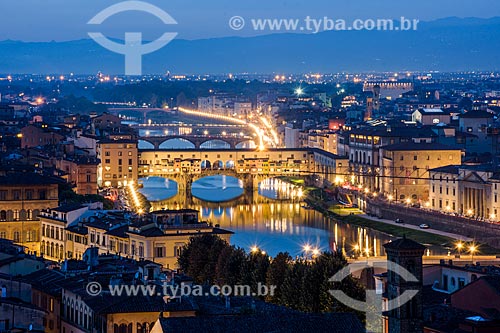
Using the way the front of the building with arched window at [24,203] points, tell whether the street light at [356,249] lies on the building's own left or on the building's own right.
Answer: on the building's own left

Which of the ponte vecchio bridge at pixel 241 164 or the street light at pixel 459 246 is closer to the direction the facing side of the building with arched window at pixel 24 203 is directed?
the street light

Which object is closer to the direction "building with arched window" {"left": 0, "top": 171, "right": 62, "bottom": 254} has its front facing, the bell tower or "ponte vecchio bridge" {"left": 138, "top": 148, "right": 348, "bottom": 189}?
the bell tower

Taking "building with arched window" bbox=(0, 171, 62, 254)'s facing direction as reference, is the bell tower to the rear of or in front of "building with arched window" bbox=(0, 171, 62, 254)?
in front

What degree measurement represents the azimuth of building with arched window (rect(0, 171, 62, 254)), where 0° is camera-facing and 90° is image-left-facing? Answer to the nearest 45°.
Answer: approximately 0°
